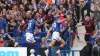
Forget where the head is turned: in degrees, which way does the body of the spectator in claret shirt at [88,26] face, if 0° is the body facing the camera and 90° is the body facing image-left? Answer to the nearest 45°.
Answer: approximately 45°
